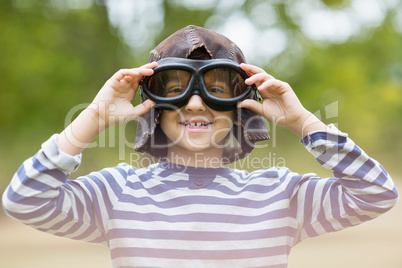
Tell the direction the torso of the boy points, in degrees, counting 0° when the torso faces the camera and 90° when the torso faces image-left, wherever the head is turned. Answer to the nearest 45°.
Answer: approximately 0°
